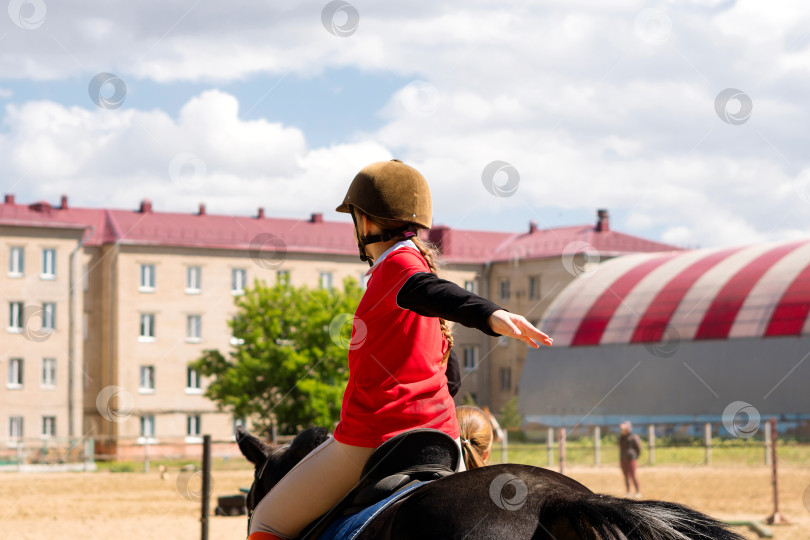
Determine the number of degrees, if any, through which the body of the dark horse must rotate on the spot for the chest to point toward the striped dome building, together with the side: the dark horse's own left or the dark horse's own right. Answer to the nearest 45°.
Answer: approximately 90° to the dark horse's own right

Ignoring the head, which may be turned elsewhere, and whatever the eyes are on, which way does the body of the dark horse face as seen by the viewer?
to the viewer's left

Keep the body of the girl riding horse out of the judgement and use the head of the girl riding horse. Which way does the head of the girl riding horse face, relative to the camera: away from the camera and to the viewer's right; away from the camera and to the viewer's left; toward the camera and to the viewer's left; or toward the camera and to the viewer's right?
away from the camera and to the viewer's left

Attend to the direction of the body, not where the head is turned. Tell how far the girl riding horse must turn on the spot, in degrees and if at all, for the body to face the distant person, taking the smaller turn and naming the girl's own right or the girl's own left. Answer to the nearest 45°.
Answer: approximately 90° to the girl's own right

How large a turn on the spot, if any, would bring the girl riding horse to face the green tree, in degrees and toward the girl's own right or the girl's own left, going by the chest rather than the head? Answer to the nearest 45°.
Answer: approximately 90° to the girl's own right

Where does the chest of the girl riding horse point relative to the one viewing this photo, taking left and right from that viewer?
facing to the left of the viewer

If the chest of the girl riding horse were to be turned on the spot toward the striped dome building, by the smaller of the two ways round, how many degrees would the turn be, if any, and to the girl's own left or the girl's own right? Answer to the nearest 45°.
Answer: approximately 90° to the girl's own right

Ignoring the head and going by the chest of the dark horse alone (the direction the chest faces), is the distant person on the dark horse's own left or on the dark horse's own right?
on the dark horse's own right
